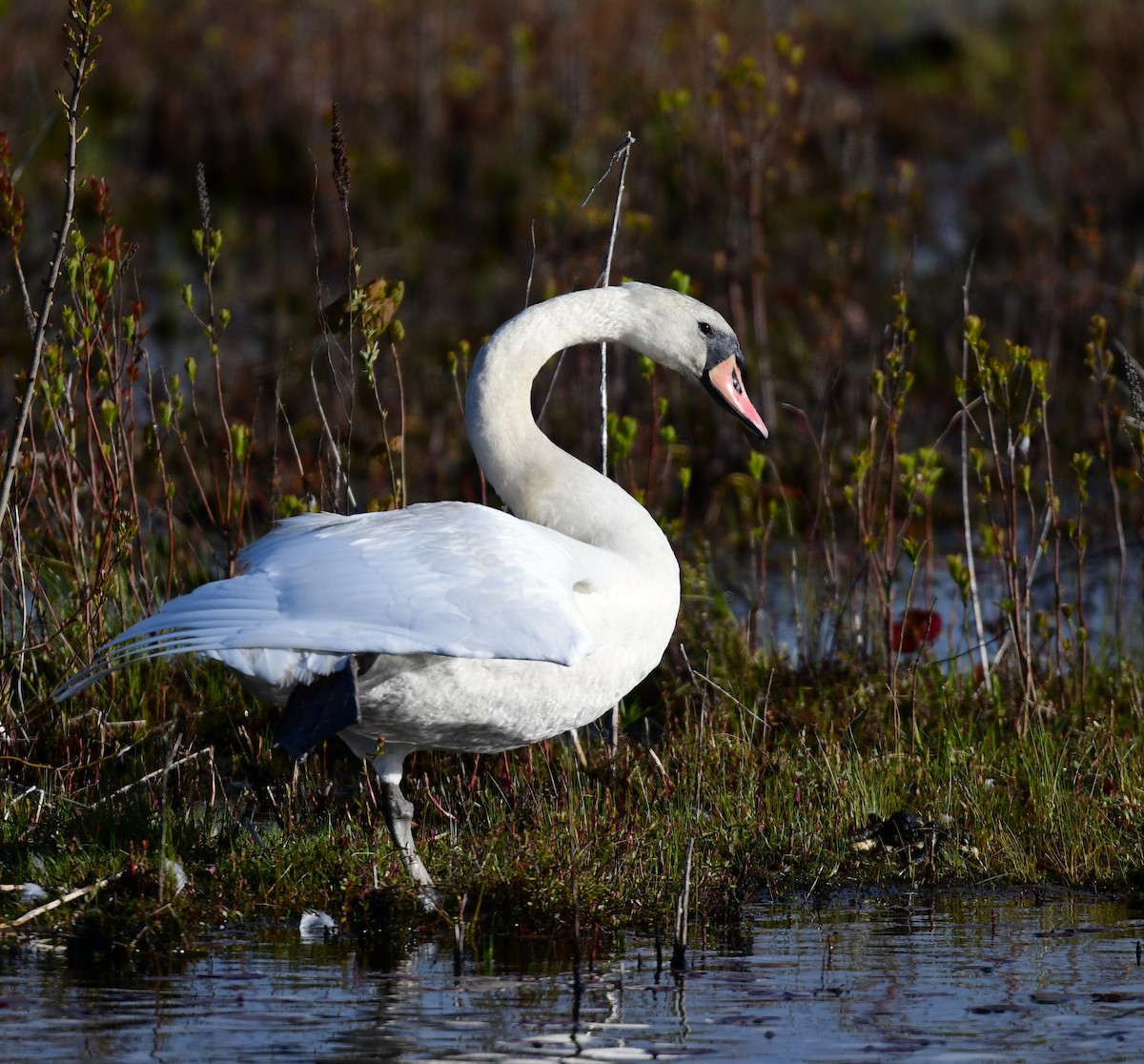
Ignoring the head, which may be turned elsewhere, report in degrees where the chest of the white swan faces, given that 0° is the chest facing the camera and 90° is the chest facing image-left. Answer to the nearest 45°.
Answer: approximately 270°

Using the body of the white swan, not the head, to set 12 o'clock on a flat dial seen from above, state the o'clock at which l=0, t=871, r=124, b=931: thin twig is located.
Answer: The thin twig is roughly at 6 o'clock from the white swan.
